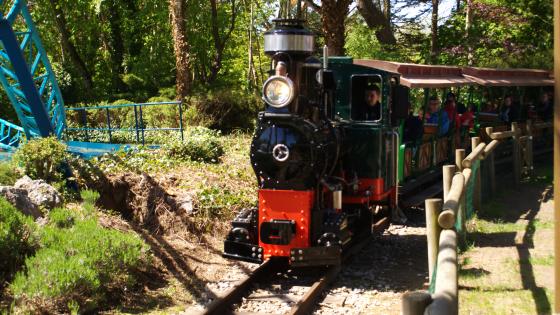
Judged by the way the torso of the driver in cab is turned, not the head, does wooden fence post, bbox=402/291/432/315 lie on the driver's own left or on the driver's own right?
on the driver's own left

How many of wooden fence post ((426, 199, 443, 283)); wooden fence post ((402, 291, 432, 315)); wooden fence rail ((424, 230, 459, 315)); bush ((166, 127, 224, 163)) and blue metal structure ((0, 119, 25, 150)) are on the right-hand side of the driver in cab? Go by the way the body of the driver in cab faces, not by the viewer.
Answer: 2

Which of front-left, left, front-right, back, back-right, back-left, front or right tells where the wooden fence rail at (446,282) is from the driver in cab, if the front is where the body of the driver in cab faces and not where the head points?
front-left

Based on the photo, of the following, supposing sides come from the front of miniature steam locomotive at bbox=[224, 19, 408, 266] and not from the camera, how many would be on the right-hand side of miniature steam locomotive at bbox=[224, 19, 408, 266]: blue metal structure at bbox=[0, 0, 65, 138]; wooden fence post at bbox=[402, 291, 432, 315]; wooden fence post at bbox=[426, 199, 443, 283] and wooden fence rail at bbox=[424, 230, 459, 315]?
1

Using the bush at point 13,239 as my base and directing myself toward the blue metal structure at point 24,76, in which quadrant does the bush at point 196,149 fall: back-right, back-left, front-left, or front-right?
front-right

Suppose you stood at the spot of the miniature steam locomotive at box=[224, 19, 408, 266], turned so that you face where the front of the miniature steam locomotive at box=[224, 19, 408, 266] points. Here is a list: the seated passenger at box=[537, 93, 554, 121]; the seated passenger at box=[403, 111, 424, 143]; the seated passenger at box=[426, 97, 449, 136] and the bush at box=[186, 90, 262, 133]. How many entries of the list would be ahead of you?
0

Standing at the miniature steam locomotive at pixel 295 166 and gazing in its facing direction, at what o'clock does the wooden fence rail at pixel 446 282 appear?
The wooden fence rail is roughly at 10 o'clock from the miniature steam locomotive.

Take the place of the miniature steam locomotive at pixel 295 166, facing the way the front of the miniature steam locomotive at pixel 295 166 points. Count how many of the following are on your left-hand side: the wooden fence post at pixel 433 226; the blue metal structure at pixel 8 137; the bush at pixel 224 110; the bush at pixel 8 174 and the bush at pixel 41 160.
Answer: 1

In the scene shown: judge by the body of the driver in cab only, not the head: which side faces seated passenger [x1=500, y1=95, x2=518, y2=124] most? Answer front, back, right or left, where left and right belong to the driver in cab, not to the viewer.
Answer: back

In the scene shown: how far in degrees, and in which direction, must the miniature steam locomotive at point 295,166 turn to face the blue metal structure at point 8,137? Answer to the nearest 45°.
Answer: approximately 90° to its right

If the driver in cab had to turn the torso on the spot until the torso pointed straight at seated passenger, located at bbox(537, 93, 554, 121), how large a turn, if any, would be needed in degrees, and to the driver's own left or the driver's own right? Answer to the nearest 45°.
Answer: approximately 180°

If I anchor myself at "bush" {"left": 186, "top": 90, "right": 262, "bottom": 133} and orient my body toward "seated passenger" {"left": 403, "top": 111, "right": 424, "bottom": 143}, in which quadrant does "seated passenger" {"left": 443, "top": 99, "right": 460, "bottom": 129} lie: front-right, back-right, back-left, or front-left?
front-left

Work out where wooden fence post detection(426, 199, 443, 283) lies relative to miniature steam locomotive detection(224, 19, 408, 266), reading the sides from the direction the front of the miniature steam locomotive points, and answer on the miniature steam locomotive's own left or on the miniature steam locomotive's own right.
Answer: on the miniature steam locomotive's own left

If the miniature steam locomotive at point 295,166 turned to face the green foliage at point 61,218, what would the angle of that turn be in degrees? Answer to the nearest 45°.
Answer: approximately 45° to its right

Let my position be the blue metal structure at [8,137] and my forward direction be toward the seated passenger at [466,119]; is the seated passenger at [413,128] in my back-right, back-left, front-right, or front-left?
front-right

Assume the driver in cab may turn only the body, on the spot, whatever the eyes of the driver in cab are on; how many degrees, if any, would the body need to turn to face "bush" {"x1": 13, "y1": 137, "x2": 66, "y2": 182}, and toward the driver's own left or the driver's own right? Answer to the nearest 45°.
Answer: approximately 45° to the driver's own right

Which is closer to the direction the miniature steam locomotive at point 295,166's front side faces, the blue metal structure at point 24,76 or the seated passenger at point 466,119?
the blue metal structure

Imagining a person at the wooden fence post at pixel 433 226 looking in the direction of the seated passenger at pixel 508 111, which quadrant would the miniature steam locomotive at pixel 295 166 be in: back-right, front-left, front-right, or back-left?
front-left

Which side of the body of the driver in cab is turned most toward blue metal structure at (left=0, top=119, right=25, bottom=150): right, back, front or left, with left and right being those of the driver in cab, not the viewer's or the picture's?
right

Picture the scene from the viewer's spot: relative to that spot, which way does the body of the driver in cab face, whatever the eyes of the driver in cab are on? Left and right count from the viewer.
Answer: facing the viewer and to the left of the viewer

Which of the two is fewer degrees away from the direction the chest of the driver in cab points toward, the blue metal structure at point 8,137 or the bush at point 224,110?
the blue metal structure

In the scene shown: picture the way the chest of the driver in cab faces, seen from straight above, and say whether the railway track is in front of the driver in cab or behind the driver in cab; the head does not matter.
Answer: in front

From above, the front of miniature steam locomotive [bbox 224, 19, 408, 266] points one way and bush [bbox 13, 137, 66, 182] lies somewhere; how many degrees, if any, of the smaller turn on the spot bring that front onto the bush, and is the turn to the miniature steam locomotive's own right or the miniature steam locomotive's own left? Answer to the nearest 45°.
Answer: approximately 90° to the miniature steam locomotive's own right

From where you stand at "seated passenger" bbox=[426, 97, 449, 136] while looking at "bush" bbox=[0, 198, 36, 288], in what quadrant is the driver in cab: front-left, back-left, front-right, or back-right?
front-left
